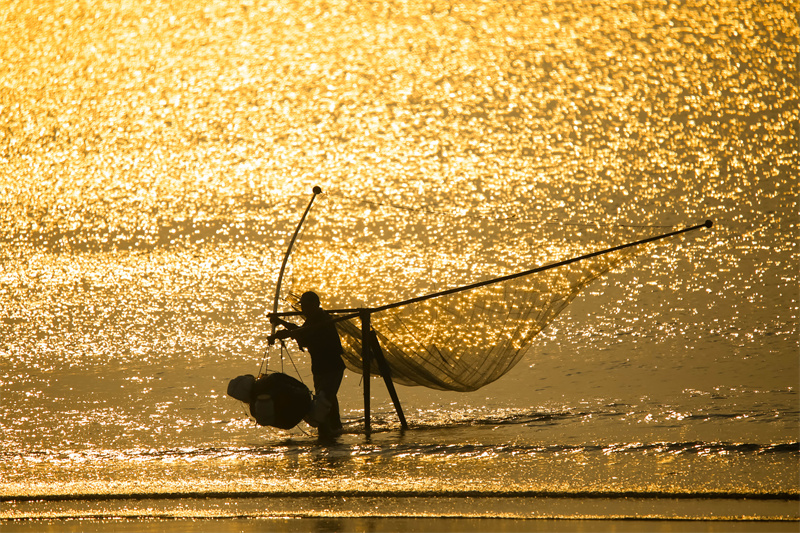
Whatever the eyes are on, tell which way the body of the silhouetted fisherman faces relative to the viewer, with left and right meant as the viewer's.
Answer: facing to the left of the viewer
